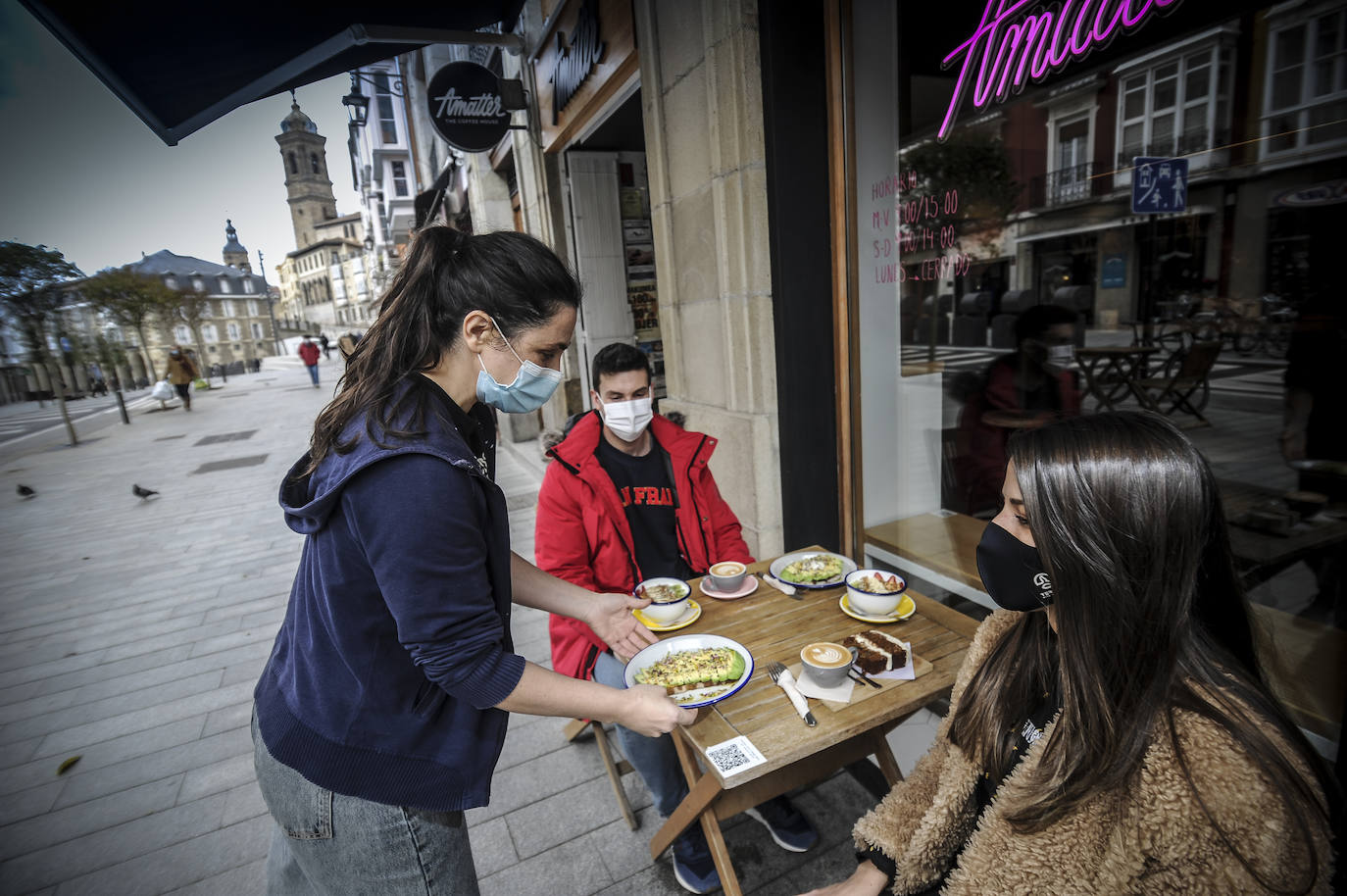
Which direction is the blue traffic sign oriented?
toward the camera

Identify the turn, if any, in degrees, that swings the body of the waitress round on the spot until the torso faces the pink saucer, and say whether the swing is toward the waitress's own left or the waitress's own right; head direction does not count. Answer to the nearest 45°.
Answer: approximately 45° to the waitress's own left

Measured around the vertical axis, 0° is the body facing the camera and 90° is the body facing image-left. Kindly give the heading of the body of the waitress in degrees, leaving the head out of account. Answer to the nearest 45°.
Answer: approximately 270°

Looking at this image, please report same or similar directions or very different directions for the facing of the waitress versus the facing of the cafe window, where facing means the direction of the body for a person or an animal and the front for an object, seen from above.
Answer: very different directions

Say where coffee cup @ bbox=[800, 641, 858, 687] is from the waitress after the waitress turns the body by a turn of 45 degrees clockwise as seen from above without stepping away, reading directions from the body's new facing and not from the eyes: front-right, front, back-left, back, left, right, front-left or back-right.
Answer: front-left

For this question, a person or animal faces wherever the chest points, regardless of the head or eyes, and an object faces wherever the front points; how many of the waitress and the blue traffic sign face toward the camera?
1

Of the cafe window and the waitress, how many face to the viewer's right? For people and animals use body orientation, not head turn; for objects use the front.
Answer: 1

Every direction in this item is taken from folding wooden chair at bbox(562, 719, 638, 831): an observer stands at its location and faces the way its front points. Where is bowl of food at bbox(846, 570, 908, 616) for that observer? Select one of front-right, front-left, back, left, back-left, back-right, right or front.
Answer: front

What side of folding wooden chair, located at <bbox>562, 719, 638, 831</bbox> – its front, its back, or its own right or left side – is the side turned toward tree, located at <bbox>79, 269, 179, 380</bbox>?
back

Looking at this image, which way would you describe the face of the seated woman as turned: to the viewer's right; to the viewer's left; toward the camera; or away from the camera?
to the viewer's left

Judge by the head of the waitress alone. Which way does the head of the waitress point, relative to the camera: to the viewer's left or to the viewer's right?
to the viewer's right

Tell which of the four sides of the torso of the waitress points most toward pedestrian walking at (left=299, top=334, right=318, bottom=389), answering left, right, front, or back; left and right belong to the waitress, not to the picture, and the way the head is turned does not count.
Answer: left

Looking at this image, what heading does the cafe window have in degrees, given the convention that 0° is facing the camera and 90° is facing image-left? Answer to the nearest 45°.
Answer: approximately 45°
